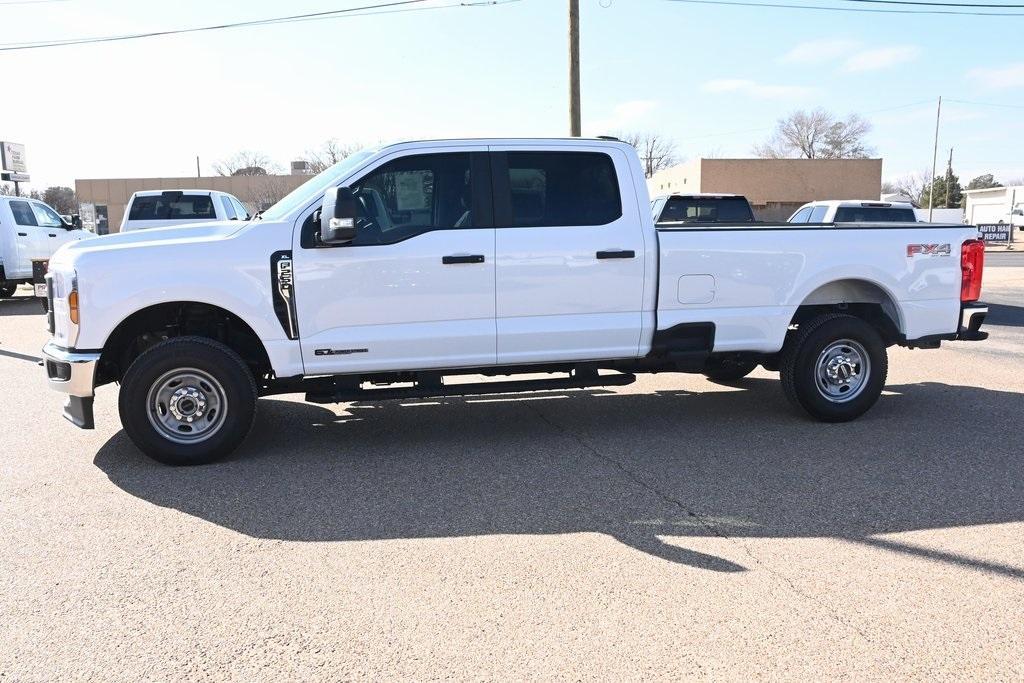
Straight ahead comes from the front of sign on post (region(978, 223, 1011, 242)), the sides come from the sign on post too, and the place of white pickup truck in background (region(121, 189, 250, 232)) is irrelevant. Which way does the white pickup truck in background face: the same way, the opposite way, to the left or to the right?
the opposite way

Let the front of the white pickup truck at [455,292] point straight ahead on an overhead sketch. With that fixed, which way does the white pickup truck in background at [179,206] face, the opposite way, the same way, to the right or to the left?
to the right

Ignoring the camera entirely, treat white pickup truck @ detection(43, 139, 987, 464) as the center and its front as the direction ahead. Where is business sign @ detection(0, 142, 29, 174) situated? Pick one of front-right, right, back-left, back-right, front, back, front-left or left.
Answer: front-right

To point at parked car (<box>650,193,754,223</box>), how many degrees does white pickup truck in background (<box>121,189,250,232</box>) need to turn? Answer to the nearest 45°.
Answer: approximately 90° to its right

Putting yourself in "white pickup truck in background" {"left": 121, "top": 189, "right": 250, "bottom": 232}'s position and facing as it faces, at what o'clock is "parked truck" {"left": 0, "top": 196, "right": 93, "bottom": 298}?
The parked truck is roughly at 8 o'clock from the white pickup truck in background.

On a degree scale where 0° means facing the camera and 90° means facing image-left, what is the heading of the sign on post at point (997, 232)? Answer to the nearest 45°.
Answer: approximately 0°

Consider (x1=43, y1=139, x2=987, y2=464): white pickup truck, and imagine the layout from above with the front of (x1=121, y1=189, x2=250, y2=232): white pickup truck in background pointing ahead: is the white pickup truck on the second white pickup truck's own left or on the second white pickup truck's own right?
on the second white pickup truck's own right

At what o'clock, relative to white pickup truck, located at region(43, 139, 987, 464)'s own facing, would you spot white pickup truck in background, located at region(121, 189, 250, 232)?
The white pickup truck in background is roughly at 2 o'clock from the white pickup truck.

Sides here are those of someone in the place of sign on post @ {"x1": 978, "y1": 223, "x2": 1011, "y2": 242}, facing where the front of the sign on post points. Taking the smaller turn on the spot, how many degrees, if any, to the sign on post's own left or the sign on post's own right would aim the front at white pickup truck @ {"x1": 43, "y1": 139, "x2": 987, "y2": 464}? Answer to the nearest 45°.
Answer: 0° — it already faces it

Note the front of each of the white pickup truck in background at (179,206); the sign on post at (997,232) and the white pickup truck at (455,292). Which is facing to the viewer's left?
the white pickup truck

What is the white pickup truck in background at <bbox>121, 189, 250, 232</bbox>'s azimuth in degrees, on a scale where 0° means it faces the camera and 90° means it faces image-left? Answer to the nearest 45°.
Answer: approximately 225°

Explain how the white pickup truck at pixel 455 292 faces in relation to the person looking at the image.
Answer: facing to the left of the viewer

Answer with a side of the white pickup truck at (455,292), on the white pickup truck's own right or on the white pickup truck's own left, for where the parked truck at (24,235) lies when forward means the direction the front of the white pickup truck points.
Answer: on the white pickup truck's own right
